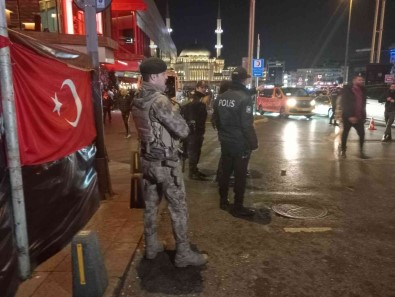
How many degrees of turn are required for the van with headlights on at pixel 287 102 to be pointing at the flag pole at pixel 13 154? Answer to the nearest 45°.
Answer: approximately 45° to its right

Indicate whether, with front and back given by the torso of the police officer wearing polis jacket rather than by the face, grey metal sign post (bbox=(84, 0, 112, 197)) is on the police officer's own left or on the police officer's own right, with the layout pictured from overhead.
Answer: on the police officer's own left

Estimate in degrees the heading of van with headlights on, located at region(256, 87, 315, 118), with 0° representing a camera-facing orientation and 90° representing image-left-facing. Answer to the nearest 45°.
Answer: approximately 315°

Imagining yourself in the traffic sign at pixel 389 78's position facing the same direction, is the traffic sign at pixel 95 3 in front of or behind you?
in front

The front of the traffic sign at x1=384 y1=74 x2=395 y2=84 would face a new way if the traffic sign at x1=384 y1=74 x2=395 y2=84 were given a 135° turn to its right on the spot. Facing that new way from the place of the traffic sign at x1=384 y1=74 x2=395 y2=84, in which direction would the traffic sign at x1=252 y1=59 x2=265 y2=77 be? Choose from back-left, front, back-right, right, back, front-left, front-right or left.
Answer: left

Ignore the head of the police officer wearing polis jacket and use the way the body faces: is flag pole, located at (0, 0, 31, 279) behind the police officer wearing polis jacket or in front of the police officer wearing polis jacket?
behind

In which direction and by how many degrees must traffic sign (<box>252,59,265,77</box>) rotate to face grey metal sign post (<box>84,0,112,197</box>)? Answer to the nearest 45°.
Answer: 0° — it already faces it

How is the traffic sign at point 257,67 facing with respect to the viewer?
toward the camera

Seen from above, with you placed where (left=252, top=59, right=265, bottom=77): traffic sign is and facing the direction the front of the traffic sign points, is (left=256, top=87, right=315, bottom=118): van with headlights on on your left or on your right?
on your left

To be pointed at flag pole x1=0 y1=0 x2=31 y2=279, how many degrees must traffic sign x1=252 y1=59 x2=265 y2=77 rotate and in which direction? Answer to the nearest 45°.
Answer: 0° — it already faces it

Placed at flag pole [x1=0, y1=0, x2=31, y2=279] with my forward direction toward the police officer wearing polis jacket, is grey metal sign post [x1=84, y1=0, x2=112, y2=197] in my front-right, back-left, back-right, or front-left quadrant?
front-left

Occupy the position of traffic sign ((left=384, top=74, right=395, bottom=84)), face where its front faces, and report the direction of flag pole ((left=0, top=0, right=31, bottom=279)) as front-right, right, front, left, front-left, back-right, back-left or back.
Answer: front

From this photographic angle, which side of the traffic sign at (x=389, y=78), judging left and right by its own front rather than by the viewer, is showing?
front

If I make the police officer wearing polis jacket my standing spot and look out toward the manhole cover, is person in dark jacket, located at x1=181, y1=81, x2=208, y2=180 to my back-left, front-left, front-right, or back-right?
back-left

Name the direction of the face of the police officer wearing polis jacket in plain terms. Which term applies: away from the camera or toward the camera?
away from the camera

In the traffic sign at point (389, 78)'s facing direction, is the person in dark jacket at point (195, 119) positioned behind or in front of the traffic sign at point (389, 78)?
in front
